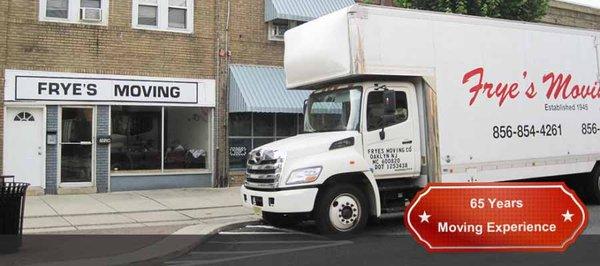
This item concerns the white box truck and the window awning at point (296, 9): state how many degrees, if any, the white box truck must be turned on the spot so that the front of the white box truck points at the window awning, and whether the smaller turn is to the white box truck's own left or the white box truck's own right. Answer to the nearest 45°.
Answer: approximately 90° to the white box truck's own right

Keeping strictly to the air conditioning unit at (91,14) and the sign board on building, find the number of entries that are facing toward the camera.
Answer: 2

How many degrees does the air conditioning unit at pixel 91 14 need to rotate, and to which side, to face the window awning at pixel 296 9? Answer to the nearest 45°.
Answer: approximately 90° to its left

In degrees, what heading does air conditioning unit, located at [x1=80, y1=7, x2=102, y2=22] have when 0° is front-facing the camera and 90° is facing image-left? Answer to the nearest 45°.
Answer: approximately 0°

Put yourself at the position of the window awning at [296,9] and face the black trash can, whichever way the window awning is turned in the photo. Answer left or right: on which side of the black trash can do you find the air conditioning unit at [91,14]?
right

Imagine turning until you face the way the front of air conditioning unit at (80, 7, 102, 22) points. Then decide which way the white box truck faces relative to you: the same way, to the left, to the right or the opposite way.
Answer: to the right

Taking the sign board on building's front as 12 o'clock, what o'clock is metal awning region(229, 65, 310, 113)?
The metal awning is roughly at 9 o'clock from the sign board on building.

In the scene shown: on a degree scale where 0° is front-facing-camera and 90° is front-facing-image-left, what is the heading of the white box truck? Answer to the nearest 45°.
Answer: approximately 45°

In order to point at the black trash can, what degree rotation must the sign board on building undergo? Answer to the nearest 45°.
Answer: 0° — it already faces it

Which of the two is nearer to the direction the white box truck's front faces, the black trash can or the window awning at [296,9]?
the black trash can

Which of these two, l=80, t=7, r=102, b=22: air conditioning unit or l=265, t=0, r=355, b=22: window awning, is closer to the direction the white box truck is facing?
the air conditioning unit

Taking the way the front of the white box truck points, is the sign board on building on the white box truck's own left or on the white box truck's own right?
on the white box truck's own right

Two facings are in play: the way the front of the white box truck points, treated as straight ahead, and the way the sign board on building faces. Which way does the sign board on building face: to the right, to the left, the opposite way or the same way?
to the left

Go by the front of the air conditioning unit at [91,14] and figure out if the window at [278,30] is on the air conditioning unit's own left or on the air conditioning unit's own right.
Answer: on the air conditioning unit's own left
